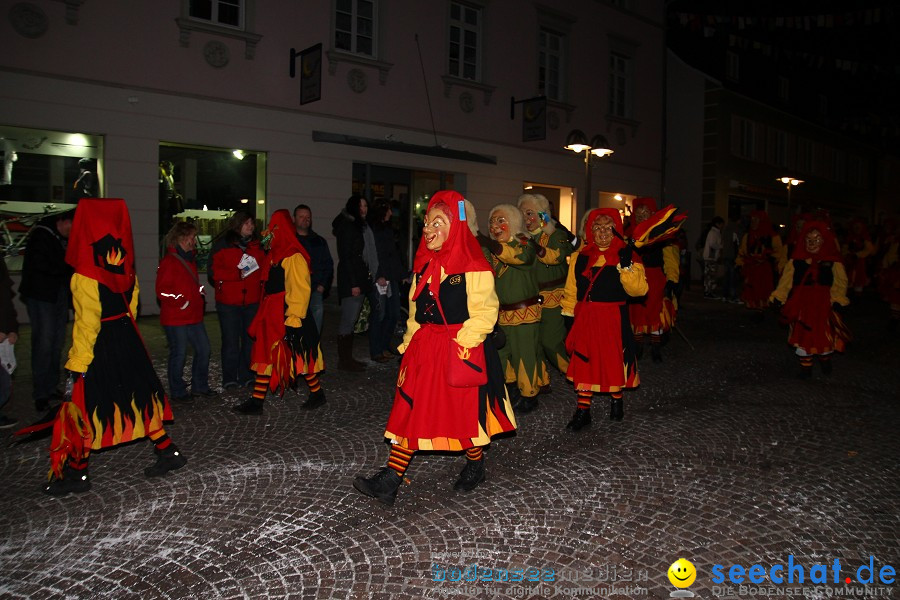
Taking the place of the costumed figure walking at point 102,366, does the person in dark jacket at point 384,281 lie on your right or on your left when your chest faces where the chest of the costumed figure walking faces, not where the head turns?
on your right

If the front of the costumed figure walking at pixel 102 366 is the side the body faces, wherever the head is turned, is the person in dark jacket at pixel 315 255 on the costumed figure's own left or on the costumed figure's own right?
on the costumed figure's own right

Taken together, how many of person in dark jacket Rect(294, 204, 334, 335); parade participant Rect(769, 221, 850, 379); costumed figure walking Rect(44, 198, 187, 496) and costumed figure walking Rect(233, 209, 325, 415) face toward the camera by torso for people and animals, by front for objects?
2

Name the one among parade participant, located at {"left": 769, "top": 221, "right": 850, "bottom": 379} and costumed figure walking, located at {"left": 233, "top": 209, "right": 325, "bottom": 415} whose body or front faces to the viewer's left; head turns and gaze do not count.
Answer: the costumed figure walking

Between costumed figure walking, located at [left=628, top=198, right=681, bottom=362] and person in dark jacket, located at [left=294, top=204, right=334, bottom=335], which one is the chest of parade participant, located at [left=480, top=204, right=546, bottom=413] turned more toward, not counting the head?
the person in dark jacket

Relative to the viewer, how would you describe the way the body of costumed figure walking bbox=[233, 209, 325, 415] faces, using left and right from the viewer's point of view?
facing to the left of the viewer

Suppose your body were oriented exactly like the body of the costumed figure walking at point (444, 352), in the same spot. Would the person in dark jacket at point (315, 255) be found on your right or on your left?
on your right
